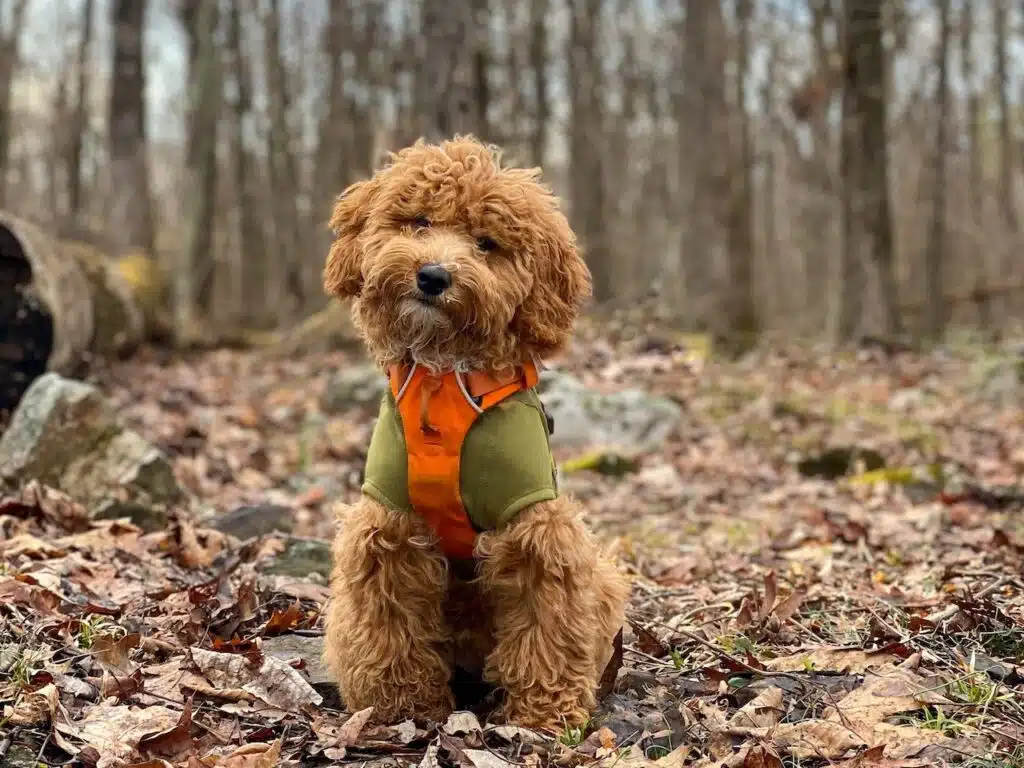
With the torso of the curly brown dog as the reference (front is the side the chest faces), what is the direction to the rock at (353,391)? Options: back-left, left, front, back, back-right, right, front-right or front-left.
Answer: back

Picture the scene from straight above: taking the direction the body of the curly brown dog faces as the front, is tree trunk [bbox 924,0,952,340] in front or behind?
behind

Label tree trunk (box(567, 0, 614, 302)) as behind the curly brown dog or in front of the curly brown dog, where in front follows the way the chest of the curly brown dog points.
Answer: behind

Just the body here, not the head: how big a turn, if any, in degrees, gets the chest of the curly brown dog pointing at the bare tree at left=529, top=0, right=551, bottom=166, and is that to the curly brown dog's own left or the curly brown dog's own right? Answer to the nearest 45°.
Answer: approximately 180°

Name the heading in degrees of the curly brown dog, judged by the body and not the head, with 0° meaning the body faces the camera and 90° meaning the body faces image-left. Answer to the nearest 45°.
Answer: approximately 0°

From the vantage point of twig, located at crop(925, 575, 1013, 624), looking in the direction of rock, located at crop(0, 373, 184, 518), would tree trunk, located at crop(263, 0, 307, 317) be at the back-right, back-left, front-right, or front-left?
front-right

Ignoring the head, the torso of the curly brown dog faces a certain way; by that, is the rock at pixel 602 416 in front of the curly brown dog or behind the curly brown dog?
behind

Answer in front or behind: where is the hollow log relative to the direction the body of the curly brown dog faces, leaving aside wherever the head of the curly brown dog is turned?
behind

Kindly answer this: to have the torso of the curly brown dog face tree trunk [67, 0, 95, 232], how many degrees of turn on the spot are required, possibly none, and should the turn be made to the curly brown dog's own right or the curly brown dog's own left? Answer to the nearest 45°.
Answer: approximately 180°

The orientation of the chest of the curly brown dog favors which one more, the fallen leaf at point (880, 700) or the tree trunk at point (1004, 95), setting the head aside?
the fallen leaf

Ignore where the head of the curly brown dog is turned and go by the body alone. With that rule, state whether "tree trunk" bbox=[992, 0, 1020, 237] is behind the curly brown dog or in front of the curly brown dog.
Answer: behind
